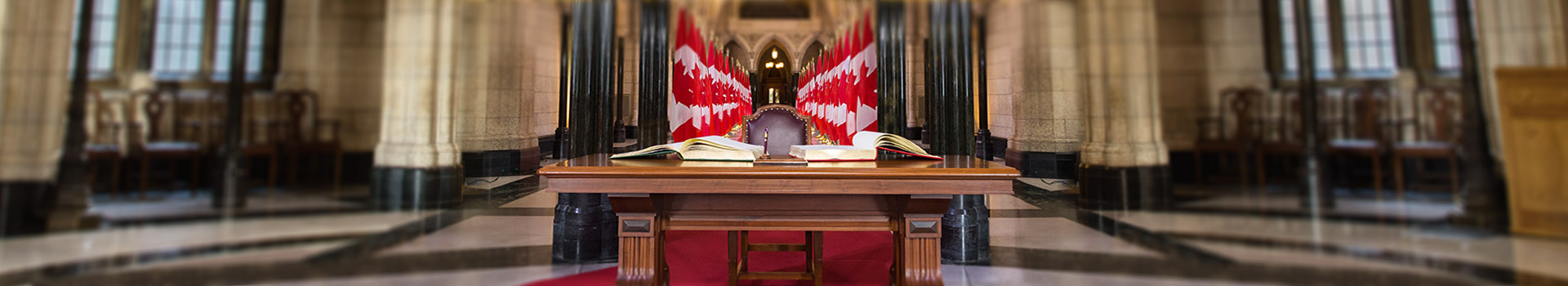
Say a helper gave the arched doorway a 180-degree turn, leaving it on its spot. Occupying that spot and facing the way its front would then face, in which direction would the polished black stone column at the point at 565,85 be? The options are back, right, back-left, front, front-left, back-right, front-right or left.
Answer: back

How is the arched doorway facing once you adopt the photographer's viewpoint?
facing the viewer

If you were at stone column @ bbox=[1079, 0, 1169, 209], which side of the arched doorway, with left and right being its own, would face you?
front

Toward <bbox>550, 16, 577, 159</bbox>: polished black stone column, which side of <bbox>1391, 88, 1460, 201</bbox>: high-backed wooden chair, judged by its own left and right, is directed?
front

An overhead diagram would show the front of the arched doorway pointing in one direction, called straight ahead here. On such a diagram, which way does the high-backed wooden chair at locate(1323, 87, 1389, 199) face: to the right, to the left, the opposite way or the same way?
to the right

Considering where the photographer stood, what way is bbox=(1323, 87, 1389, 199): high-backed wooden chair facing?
facing the viewer and to the left of the viewer

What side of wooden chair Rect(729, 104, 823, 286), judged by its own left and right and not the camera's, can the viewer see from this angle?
front

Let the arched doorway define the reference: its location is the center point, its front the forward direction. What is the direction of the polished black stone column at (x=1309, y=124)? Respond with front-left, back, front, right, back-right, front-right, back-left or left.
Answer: front

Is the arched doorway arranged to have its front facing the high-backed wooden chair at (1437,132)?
yes

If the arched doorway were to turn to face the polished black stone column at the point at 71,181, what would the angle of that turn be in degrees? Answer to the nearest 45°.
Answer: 0° — it already faces it

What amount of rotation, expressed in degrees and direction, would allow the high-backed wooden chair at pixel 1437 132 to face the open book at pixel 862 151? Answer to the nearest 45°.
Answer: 0° — it already faces it

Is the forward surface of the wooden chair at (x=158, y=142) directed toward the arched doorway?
no

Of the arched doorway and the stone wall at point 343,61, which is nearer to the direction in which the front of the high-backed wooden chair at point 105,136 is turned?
the stone wall

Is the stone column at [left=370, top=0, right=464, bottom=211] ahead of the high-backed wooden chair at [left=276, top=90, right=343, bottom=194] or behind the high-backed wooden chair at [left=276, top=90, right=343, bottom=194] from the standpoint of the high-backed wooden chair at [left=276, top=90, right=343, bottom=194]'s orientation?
ahead

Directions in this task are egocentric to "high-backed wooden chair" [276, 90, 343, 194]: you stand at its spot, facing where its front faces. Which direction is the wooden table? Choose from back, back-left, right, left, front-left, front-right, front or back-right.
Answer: front

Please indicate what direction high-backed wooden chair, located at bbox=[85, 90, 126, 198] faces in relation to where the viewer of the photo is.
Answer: facing the viewer and to the right of the viewer

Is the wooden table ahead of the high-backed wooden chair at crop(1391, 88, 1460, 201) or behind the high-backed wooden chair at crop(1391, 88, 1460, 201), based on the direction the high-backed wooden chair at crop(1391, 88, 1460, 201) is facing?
ahead

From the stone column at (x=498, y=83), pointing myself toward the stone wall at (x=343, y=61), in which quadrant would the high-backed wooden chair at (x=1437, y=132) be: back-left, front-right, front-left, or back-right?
back-left

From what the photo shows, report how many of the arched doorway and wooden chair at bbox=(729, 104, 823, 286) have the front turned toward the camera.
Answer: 2
